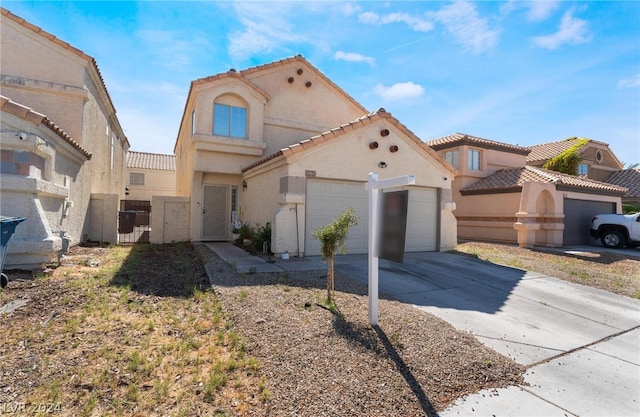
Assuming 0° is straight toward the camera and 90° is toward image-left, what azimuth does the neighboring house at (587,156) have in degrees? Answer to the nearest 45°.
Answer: approximately 315°

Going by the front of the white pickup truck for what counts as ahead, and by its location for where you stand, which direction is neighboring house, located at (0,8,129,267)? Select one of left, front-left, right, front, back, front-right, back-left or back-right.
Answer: front-left

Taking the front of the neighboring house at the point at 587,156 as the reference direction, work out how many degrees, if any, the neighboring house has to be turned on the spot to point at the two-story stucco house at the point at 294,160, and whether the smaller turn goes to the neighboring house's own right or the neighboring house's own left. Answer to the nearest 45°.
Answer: approximately 45° to the neighboring house's own right

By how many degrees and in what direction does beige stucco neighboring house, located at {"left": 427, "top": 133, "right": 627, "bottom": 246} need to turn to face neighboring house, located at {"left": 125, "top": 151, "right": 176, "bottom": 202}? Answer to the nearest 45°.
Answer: approximately 135° to its right

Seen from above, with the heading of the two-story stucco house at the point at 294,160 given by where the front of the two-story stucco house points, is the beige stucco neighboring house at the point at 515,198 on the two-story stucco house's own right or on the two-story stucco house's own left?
on the two-story stucco house's own left

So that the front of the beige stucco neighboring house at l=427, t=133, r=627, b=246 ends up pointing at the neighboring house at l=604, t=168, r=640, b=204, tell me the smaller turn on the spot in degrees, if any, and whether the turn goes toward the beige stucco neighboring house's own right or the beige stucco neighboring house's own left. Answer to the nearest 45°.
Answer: approximately 90° to the beige stucco neighboring house's own left

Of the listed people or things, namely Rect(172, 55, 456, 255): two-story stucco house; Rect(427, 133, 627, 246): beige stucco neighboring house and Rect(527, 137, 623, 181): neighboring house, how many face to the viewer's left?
0

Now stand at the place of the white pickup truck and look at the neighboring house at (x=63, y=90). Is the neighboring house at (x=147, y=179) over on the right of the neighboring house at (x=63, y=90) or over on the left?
right

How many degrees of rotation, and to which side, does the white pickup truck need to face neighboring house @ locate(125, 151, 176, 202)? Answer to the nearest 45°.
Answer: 0° — it already faces it

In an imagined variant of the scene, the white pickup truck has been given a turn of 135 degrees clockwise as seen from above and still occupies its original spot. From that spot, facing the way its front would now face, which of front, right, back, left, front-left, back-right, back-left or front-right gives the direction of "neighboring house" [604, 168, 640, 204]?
front-left

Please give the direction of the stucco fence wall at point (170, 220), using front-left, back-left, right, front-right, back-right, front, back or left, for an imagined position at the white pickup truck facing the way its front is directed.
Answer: front-left

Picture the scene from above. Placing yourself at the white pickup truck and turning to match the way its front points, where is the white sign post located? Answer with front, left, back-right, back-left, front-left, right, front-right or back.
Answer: left

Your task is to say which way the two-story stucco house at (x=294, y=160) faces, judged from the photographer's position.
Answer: facing the viewer and to the right of the viewer

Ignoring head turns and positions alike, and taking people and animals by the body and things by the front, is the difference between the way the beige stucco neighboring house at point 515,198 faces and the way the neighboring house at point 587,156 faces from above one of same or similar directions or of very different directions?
same or similar directions

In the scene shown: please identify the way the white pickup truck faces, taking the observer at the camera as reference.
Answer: facing to the left of the viewer

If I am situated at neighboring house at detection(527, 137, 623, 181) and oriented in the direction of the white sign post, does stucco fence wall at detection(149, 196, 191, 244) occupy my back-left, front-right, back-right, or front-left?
front-right

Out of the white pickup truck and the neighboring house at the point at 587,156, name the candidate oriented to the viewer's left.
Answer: the white pickup truck

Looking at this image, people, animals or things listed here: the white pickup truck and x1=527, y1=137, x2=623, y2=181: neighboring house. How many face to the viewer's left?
1
